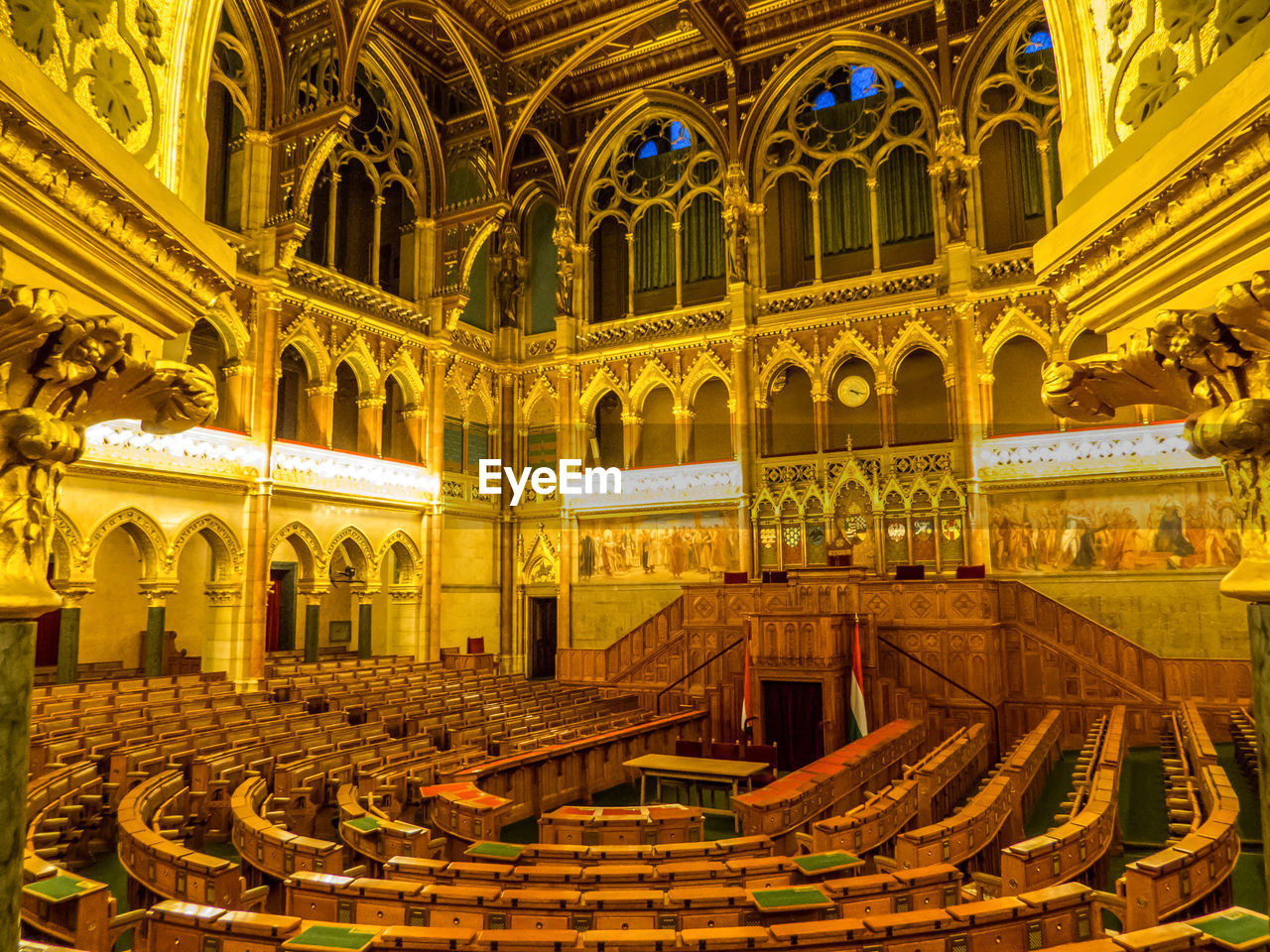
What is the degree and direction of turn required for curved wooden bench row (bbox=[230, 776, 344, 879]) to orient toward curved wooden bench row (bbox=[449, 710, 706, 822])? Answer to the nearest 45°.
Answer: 0° — it already faces it

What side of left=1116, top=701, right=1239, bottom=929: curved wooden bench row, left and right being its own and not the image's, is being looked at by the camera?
left

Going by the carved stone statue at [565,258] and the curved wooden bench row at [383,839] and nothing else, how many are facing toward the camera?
1

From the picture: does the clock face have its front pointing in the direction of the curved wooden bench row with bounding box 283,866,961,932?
yes

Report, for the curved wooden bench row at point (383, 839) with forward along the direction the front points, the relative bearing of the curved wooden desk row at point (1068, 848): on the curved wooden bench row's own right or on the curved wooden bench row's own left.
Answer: on the curved wooden bench row's own right

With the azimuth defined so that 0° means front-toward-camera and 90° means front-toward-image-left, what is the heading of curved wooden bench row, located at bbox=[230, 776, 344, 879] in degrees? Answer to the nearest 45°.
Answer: approximately 225°

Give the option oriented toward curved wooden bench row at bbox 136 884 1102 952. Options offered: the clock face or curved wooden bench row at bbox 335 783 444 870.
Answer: the clock face

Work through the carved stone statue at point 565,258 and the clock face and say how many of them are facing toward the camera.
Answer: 2

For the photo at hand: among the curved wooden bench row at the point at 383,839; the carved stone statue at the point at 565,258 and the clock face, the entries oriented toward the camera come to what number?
2

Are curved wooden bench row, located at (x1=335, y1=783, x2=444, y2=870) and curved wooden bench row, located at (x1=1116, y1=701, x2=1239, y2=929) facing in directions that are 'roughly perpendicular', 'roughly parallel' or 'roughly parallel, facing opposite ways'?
roughly perpendicular

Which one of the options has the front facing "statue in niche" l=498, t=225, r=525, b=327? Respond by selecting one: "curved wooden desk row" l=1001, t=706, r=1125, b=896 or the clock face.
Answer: the curved wooden desk row

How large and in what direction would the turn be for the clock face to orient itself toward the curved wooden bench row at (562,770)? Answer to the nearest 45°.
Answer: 0° — it already faces it
